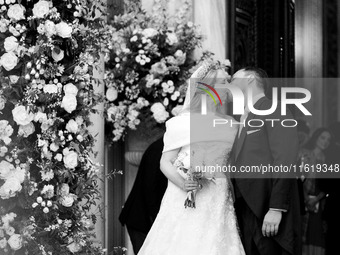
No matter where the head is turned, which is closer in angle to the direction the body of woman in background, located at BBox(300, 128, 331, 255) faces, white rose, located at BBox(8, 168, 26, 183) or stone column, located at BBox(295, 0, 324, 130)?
the white rose

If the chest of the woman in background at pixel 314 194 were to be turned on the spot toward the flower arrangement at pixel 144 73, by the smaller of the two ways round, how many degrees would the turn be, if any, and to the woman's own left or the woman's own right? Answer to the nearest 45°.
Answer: approximately 90° to the woman's own right

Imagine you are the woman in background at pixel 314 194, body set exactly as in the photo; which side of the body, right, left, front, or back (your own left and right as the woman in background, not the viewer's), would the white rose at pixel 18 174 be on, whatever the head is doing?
right

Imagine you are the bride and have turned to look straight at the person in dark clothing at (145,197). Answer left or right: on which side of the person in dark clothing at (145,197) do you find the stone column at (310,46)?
right

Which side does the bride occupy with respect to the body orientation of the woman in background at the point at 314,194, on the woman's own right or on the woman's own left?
on the woman's own right

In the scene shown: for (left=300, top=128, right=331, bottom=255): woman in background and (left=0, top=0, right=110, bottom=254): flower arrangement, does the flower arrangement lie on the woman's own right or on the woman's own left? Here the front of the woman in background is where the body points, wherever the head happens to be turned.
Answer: on the woman's own right

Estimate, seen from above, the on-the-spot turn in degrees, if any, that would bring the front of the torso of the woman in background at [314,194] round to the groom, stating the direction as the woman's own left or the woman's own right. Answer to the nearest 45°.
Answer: approximately 45° to the woman's own right

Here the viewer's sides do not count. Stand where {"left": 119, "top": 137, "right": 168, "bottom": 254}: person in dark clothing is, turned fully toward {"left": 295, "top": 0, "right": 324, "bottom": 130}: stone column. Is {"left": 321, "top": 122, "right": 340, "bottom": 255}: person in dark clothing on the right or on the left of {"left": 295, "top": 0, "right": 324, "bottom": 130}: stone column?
right
